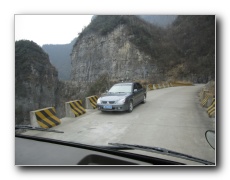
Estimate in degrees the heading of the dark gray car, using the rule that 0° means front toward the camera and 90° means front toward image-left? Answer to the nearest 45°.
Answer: approximately 45°

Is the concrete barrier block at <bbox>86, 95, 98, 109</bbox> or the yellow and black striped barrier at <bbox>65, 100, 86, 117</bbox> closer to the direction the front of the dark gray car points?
the yellow and black striped barrier
